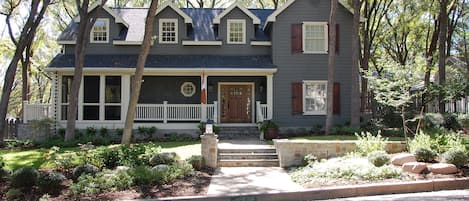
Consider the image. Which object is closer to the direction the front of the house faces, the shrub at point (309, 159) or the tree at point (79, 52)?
the shrub

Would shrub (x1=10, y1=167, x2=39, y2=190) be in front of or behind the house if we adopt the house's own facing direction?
in front

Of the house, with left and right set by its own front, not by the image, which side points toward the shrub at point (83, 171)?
front

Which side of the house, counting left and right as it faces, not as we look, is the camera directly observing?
front

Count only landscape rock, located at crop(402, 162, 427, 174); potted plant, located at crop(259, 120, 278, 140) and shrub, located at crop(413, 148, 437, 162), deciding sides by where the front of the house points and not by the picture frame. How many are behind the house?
0

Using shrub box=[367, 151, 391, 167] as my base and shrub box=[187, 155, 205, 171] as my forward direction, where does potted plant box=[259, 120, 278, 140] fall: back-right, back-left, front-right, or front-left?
front-right

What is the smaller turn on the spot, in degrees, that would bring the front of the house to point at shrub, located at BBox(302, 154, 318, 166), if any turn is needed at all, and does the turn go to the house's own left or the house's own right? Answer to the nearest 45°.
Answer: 0° — it already faces it

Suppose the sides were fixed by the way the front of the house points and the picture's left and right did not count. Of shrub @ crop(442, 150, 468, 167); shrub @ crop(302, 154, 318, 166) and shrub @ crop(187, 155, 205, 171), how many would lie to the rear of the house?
0

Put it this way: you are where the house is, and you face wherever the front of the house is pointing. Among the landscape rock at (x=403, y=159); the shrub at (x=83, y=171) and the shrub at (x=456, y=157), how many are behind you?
0

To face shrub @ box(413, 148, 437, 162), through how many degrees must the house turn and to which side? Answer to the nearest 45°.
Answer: approximately 45° to its left

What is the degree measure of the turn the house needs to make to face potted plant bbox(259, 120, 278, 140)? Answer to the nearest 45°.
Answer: approximately 45° to its left

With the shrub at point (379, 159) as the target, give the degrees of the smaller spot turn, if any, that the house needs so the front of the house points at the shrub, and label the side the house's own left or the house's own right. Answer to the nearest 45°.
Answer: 0° — it already faces it

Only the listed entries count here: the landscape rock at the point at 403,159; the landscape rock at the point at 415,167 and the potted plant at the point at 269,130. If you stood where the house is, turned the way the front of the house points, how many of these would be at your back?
0

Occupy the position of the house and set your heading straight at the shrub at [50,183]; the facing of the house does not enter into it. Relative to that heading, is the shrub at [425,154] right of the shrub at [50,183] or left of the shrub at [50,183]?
left

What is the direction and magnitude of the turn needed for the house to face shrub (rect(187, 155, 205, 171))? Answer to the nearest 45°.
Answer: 0° — it already faces it
